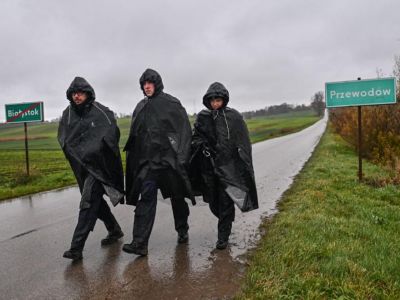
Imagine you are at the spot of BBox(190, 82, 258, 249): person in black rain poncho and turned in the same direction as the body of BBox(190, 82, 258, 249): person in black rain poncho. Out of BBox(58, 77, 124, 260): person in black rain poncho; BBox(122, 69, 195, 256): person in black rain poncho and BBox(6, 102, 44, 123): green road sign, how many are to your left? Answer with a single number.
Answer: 0

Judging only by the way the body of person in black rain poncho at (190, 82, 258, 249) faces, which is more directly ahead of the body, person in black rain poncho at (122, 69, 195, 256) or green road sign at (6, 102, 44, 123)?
the person in black rain poncho

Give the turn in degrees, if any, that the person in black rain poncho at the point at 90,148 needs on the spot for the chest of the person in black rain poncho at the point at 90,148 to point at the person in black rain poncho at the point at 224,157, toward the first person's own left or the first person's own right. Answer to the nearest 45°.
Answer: approximately 135° to the first person's own left

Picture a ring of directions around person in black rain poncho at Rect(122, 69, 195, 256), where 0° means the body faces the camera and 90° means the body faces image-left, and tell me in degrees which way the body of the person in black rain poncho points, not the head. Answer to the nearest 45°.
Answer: approximately 45°

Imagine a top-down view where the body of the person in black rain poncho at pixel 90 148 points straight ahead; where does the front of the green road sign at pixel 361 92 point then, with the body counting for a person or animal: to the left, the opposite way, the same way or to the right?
the same way

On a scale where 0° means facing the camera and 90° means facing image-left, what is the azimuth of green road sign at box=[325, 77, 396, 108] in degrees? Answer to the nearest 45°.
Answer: approximately 0°

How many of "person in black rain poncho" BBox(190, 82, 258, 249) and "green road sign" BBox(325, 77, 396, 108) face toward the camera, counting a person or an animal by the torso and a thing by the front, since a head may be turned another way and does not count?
2

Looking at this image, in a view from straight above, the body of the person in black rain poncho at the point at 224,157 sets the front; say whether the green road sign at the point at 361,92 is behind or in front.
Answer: behind

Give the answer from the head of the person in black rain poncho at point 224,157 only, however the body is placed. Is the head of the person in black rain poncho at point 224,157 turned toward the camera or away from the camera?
toward the camera

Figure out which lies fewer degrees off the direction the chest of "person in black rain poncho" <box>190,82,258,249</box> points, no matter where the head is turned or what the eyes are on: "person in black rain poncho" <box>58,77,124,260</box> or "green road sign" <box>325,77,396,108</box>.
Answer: the person in black rain poncho

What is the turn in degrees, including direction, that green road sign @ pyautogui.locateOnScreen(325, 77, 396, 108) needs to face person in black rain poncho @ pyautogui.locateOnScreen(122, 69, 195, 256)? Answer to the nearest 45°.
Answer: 0° — it already faces them

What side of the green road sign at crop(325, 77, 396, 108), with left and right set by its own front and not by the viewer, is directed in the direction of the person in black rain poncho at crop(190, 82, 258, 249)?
front

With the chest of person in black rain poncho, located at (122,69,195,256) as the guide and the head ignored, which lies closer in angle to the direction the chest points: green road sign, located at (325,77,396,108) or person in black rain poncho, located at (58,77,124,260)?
the person in black rain poncho

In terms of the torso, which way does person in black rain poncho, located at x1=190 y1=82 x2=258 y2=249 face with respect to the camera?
toward the camera

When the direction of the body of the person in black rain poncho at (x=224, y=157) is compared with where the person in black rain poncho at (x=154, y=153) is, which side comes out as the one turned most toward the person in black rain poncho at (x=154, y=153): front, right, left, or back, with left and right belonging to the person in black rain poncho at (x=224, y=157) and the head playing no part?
right

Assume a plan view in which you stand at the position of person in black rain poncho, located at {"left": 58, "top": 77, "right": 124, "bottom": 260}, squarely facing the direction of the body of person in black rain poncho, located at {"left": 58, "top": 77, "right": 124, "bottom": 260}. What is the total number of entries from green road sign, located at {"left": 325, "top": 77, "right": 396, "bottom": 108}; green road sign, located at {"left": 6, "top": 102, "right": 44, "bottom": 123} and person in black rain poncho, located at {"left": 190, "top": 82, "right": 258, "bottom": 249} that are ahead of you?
0

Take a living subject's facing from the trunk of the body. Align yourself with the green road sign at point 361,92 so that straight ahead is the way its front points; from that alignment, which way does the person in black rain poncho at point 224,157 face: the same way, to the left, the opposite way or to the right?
the same way

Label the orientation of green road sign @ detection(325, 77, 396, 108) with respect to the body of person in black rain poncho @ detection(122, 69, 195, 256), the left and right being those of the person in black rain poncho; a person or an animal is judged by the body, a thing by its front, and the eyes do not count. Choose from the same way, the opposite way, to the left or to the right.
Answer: the same way
